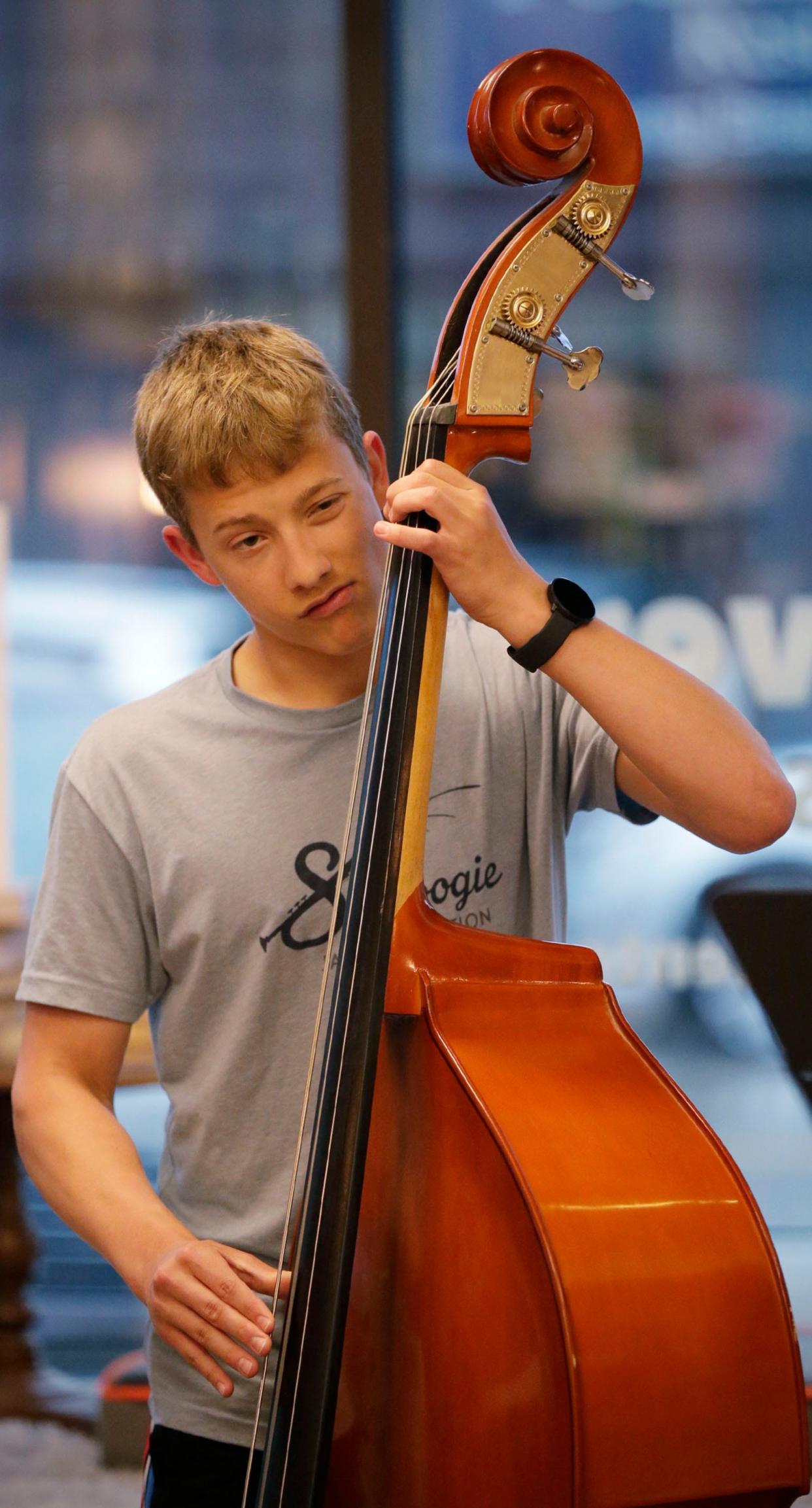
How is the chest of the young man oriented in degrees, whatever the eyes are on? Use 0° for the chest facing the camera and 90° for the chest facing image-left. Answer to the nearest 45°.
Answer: approximately 0°
